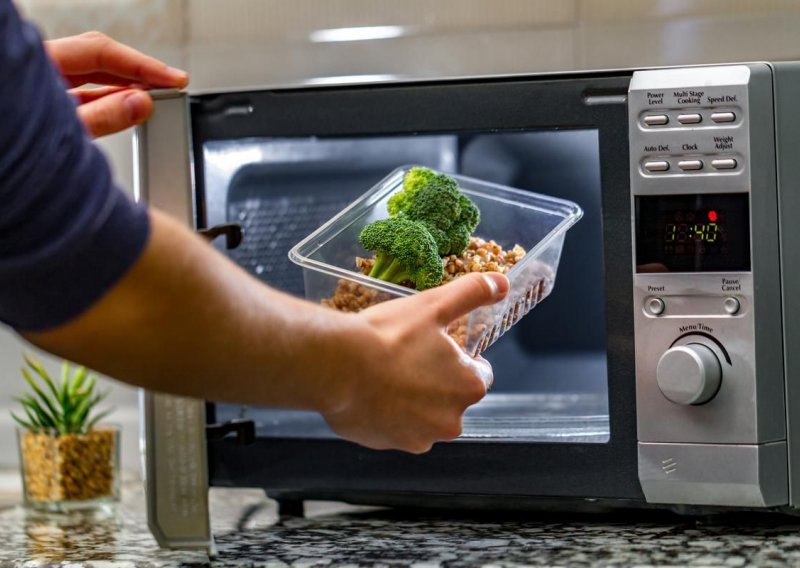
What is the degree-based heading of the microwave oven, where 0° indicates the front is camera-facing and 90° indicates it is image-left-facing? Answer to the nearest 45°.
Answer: approximately 45°

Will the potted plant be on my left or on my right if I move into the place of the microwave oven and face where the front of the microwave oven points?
on my right
